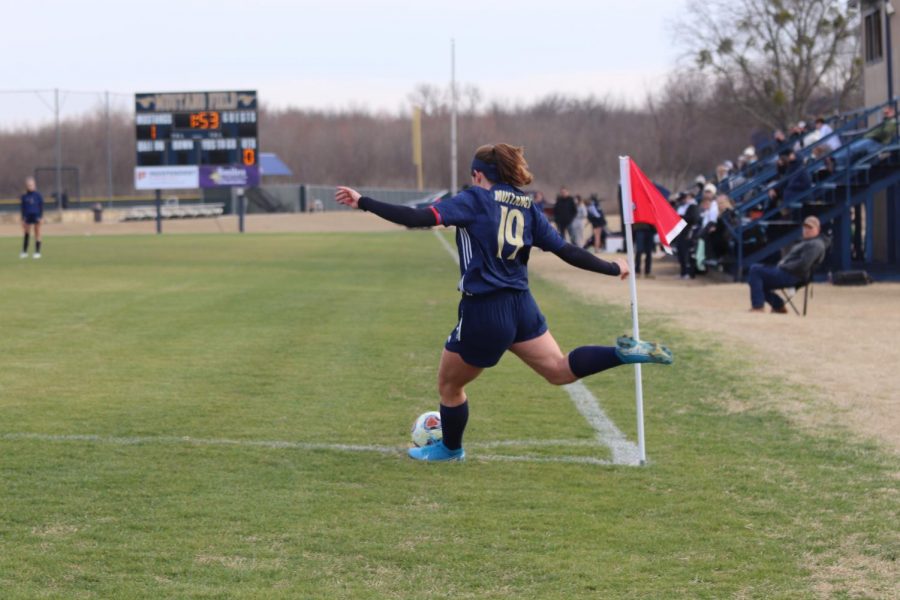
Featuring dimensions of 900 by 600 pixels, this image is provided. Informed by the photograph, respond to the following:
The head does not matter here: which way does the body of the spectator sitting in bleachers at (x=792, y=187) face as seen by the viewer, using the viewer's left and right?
facing to the left of the viewer

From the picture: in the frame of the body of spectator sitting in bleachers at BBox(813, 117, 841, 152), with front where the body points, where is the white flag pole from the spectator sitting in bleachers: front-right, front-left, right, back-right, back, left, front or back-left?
left

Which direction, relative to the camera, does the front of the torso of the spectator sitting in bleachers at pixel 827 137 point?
to the viewer's left

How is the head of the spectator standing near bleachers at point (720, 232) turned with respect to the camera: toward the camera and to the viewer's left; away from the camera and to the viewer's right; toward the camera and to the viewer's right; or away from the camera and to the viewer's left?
toward the camera and to the viewer's left

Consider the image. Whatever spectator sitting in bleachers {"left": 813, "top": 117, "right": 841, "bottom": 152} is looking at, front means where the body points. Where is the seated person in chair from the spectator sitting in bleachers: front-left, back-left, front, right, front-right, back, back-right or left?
left

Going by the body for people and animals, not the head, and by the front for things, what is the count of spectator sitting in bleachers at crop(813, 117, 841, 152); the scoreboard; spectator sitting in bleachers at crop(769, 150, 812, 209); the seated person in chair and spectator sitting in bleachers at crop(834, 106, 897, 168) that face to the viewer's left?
4

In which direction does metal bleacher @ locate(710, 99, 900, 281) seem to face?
to the viewer's left

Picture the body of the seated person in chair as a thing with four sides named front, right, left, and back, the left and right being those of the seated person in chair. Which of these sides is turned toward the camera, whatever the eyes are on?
left

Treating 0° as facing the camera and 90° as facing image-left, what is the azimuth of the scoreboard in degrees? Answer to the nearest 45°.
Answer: approximately 0°

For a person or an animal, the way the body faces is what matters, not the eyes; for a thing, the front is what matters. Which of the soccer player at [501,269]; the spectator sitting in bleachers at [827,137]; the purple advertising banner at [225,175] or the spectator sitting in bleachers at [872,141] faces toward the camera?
the purple advertising banner

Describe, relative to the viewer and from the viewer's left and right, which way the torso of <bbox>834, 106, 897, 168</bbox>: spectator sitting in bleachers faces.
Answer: facing to the left of the viewer
